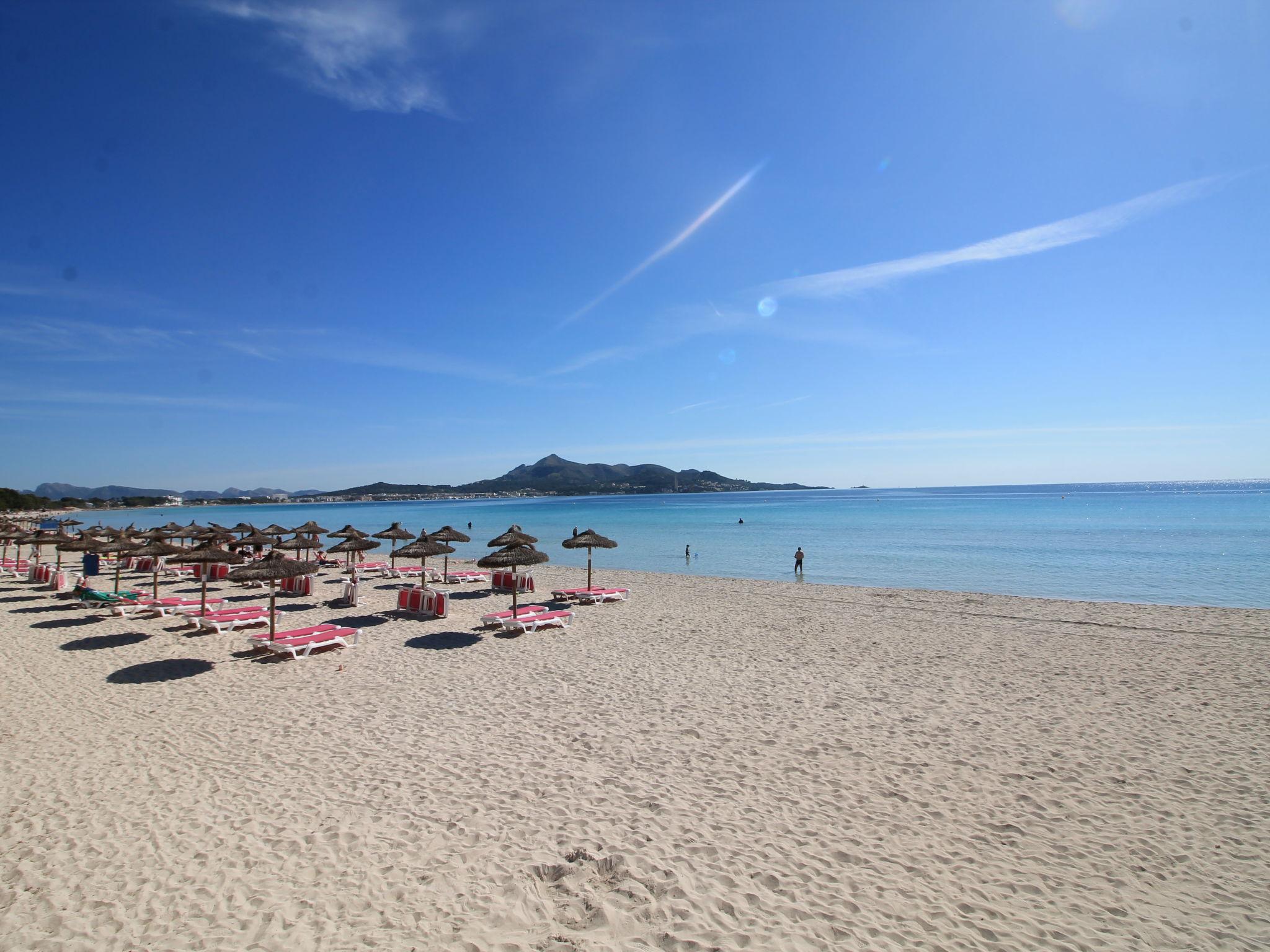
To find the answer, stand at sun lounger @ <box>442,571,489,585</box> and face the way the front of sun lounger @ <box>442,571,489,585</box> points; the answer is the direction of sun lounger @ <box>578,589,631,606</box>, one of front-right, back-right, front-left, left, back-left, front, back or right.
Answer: front-right

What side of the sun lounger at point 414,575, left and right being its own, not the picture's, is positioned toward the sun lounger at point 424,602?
right

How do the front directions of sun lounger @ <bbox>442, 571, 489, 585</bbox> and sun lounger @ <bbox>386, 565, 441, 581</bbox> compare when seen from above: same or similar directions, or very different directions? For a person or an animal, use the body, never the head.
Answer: same or similar directions

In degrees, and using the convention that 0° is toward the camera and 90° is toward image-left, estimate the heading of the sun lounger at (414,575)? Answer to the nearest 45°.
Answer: approximately 270°

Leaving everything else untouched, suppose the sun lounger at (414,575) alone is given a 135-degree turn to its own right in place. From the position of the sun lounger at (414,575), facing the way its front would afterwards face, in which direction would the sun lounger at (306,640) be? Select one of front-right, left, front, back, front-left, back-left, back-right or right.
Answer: front-left

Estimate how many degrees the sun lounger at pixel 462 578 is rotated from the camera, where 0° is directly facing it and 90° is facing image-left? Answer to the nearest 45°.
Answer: approximately 270°

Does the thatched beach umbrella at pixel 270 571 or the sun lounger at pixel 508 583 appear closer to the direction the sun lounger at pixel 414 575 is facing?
the sun lounger

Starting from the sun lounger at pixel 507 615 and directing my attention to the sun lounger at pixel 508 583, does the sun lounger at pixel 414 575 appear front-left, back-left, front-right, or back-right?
front-left

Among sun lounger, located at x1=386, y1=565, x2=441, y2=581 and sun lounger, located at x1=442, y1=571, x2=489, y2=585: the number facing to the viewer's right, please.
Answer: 2

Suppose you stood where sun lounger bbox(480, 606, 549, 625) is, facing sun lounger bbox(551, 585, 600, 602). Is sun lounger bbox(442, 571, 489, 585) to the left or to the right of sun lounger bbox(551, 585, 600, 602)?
left
